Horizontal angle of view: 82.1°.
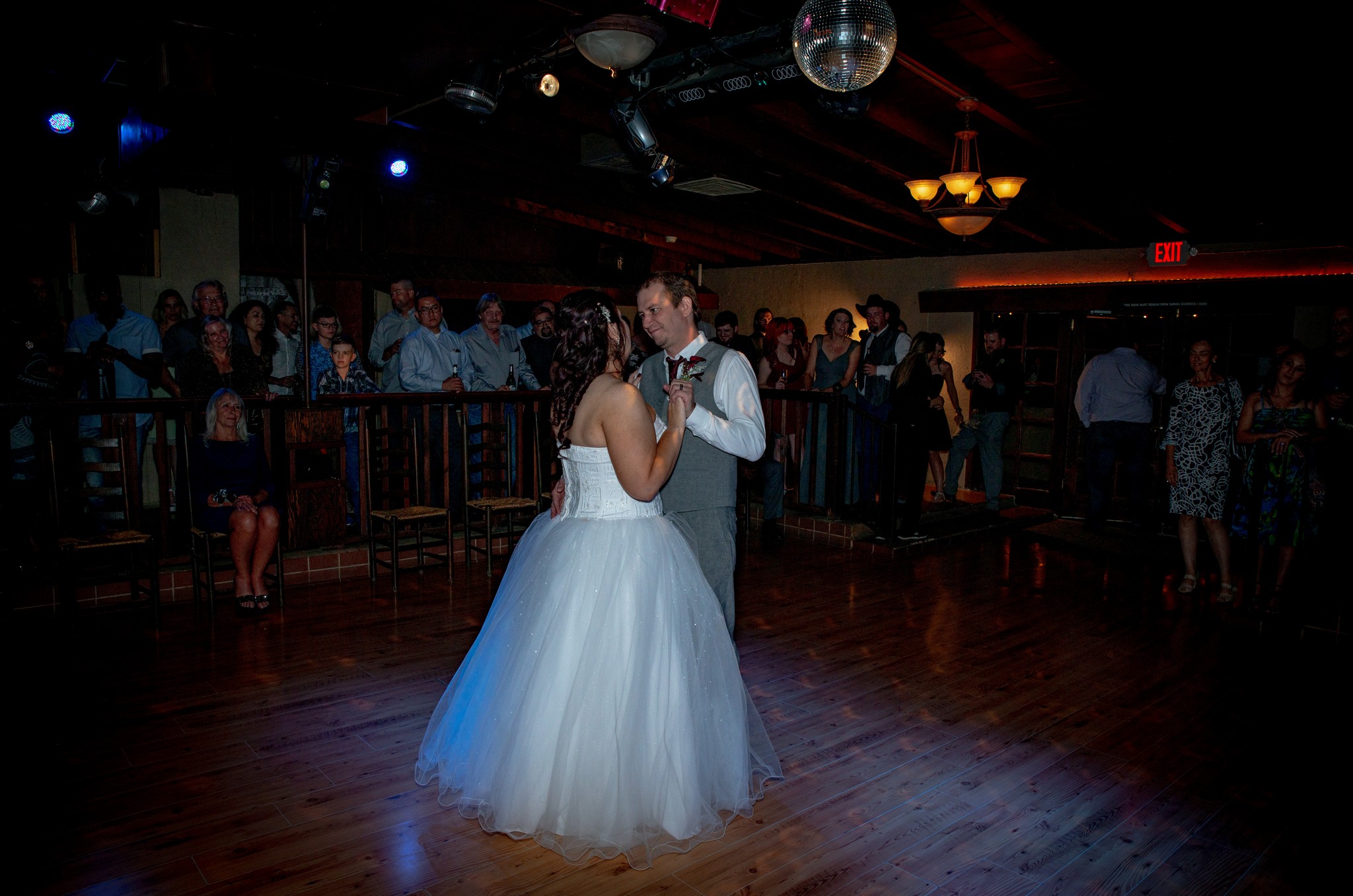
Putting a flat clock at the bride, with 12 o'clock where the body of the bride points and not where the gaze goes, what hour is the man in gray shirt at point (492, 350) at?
The man in gray shirt is roughly at 10 o'clock from the bride.

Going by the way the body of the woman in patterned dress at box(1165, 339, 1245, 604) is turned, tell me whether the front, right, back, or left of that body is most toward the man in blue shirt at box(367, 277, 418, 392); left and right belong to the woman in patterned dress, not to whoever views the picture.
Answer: right

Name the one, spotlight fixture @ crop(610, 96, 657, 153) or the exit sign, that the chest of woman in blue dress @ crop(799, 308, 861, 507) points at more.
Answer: the spotlight fixture

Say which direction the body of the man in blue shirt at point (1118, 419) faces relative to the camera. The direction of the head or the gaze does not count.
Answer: away from the camera

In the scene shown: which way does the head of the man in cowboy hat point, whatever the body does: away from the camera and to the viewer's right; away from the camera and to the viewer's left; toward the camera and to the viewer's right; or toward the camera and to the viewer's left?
toward the camera and to the viewer's left

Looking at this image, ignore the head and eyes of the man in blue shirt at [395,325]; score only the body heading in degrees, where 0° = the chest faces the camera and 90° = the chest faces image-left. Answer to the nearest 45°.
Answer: approximately 315°

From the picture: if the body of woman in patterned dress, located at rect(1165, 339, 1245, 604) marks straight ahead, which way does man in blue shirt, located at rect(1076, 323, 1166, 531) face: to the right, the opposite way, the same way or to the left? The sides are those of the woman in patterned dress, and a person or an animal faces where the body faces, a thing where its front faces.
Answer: the opposite way

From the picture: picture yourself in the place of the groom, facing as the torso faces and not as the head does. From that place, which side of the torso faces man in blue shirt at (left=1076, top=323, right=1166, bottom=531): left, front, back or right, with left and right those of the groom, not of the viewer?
back

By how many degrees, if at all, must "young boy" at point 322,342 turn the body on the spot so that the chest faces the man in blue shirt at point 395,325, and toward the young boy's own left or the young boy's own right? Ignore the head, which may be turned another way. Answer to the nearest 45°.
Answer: approximately 90° to the young boy's own left

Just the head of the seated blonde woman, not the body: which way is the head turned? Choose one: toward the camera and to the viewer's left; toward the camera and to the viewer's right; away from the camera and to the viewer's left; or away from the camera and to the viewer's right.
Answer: toward the camera and to the viewer's right

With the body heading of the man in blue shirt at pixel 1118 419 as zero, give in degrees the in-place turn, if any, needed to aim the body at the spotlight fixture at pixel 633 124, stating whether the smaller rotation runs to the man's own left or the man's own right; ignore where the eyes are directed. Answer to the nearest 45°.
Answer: approximately 135° to the man's own left

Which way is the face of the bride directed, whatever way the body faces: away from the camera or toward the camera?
away from the camera
